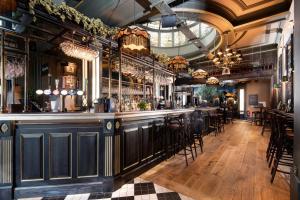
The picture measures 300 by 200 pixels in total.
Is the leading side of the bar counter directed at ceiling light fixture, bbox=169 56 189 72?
no

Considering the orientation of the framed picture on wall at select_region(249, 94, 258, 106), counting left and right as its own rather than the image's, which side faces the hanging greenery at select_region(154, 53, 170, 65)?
front

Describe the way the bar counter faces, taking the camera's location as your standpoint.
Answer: facing the viewer and to the right of the viewer

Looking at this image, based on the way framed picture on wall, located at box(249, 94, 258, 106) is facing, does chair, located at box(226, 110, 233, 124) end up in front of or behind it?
in front

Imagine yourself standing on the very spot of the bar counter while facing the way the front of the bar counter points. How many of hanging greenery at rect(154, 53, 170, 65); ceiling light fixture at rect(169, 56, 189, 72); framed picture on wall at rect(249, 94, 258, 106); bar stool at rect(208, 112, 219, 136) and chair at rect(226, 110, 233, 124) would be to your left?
5

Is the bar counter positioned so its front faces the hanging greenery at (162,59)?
no

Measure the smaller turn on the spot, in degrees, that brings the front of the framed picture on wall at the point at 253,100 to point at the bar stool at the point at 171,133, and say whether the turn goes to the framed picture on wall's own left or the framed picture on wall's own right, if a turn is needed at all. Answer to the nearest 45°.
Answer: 0° — it already faces it

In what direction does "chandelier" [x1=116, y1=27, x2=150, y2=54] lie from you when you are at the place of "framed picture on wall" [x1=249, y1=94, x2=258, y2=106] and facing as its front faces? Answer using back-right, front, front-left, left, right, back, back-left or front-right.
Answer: front

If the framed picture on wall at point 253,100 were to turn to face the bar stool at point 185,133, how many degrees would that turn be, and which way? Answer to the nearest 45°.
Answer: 0° — it already faces it

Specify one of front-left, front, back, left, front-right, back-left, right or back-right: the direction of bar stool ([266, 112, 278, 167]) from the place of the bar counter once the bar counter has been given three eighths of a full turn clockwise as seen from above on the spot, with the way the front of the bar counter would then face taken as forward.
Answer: back

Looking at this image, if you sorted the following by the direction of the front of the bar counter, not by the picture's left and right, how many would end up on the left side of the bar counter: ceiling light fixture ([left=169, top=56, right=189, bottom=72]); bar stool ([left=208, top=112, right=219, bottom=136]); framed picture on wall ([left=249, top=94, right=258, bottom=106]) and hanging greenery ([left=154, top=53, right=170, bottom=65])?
4

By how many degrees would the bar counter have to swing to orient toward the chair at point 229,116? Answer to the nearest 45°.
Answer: approximately 90° to its left

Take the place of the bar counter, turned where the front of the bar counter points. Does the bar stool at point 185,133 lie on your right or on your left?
on your left

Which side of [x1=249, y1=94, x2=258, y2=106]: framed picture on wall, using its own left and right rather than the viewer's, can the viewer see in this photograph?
front

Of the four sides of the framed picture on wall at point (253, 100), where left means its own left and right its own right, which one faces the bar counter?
front
